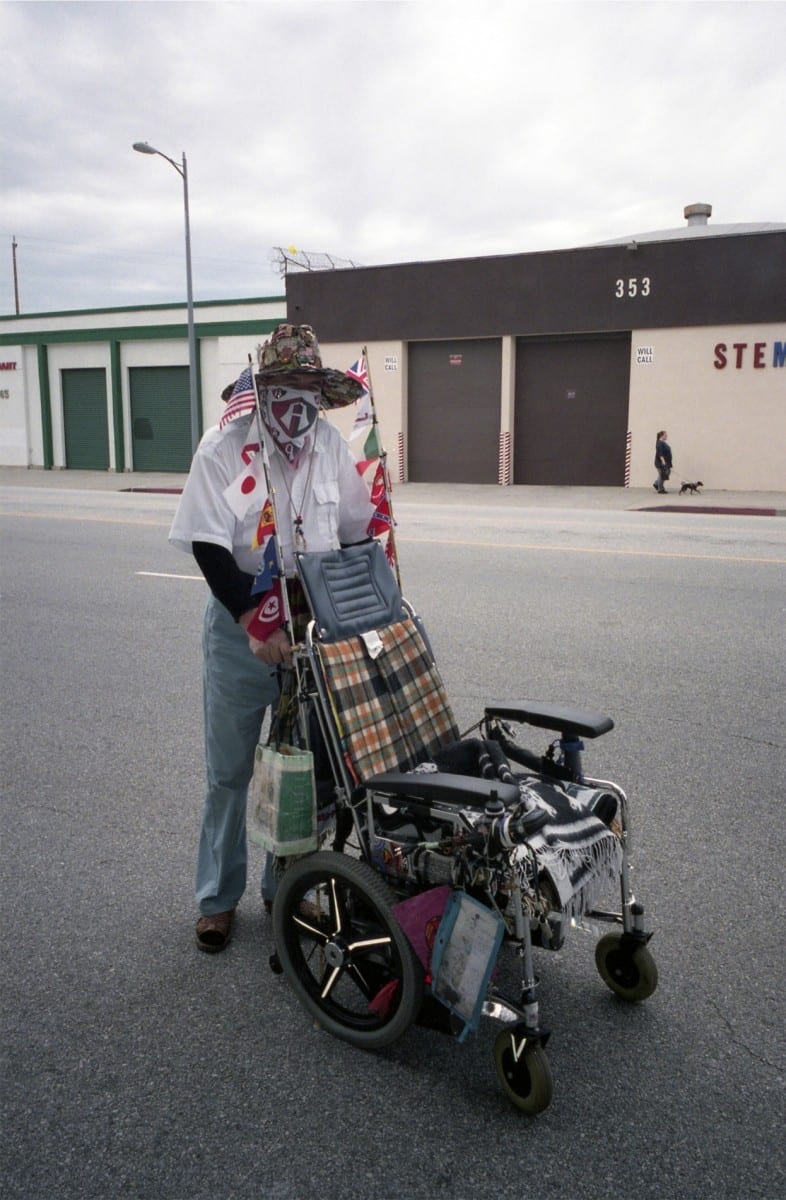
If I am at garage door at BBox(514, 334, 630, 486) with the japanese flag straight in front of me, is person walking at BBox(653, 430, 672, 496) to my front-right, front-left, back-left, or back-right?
front-left

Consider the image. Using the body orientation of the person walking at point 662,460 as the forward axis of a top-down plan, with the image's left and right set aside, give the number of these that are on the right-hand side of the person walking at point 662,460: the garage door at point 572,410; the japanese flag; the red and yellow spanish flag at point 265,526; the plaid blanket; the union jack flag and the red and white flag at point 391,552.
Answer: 5

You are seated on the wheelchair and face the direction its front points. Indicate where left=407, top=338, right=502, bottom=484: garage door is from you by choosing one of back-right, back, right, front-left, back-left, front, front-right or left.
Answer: back-left

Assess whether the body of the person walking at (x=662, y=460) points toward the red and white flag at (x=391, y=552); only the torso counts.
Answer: no

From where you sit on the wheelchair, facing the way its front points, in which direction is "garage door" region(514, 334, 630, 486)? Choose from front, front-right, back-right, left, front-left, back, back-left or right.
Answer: back-left

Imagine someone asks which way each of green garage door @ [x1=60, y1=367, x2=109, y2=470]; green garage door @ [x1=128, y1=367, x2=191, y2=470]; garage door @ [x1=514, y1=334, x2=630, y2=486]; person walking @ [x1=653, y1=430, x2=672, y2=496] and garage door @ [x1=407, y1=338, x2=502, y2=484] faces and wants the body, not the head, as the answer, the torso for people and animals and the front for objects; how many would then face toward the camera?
4

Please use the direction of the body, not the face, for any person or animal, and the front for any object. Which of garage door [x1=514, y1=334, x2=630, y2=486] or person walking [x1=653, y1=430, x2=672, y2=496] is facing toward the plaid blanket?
the garage door

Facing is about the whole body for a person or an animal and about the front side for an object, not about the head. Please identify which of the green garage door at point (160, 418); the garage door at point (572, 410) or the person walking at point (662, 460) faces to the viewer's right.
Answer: the person walking

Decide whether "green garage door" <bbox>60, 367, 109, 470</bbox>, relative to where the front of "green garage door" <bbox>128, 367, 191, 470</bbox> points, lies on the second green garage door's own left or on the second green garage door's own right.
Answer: on the second green garage door's own right

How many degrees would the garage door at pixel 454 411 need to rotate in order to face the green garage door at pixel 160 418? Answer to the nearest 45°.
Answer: approximately 135° to its right

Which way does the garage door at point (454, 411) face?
toward the camera

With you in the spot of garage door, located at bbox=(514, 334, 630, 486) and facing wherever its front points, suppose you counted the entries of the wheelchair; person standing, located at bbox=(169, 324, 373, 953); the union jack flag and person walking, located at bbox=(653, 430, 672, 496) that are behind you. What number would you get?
0

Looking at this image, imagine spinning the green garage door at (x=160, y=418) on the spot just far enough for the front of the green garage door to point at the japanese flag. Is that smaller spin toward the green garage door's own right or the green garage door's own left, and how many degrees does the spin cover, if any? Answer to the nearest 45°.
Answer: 0° — it already faces it

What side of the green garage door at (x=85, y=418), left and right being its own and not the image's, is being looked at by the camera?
front

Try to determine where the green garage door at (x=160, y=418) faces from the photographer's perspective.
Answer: facing the viewer

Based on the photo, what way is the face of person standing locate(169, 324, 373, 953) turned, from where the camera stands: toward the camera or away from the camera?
toward the camera

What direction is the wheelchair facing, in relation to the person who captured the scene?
facing the viewer and to the right of the viewer

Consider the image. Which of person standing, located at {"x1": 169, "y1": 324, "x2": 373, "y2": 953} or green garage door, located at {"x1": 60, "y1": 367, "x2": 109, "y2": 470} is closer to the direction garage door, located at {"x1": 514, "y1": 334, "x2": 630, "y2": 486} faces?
the person standing

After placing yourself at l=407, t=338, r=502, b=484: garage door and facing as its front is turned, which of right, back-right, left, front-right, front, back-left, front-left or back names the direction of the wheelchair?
front
